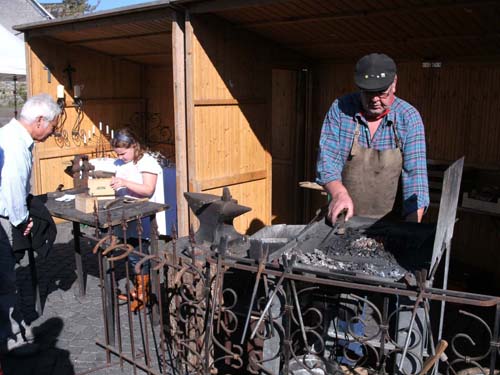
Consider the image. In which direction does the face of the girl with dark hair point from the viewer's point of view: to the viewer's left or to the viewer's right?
to the viewer's left

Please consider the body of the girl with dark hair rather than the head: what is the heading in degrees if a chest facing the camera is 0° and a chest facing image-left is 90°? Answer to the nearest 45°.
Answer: approximately 90°

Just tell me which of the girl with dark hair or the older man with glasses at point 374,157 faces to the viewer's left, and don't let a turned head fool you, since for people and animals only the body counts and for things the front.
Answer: the girl with dark hair

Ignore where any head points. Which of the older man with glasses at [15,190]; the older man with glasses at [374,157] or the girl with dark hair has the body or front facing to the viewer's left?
the girl with dark hair

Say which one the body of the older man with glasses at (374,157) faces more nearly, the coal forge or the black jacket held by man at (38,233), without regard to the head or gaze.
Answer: the coal forge

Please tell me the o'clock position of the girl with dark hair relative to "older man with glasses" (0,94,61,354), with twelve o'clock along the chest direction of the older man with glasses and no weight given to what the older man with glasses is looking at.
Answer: The girl with dark hair is roughly at 11 o'clock from the older man with glasses.

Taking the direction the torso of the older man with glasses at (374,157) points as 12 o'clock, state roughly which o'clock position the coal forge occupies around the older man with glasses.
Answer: The coal forge is roughly at 12 o'clock from the older man with glasses.

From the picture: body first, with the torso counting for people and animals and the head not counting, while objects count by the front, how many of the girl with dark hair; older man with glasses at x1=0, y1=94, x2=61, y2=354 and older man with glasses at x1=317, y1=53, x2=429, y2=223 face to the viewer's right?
1

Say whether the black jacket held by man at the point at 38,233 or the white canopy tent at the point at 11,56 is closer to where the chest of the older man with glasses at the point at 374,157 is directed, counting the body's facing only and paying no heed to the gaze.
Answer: the black jacket held by man

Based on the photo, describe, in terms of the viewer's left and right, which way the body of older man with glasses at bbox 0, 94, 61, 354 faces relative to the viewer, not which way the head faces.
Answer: facing to the right of the viewer

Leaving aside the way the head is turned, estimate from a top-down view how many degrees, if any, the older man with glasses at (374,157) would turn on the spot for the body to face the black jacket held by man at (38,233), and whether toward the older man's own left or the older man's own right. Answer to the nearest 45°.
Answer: approximately 90° to the older man's own right

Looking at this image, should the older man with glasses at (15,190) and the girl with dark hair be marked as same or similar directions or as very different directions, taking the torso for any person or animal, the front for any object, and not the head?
very different directions

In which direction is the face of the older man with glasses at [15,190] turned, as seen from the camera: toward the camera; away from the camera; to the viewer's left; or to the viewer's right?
to the viewer's right

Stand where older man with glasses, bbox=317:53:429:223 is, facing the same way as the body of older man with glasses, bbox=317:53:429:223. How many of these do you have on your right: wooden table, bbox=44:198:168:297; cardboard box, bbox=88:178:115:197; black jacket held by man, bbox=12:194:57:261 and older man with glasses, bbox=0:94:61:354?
4

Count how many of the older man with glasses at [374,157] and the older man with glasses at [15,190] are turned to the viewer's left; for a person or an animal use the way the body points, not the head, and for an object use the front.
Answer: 0
